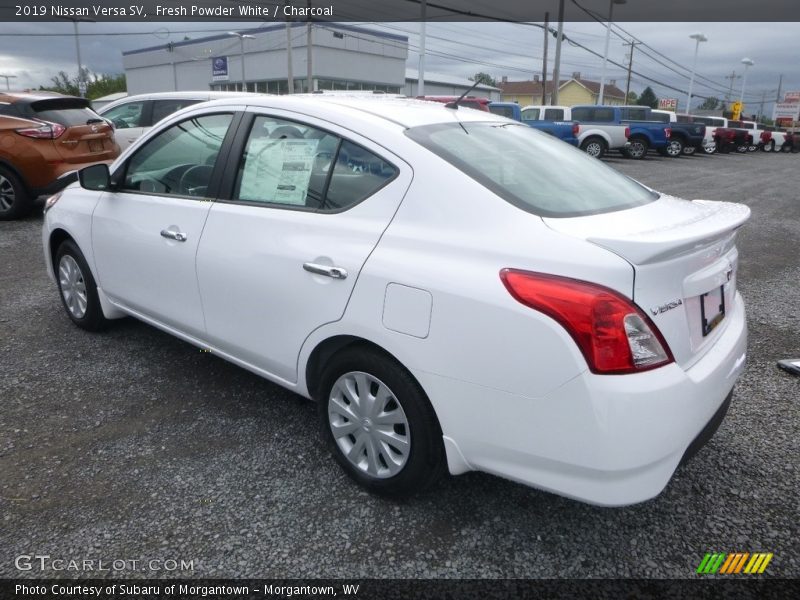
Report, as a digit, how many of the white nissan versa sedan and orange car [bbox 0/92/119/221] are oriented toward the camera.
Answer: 0

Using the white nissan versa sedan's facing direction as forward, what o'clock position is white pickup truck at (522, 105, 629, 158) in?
The white pickup truck is roughly at 2 o'clock from the white nissan versa sedan.

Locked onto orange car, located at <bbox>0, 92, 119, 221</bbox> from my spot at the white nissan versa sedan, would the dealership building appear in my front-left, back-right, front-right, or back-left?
front-right

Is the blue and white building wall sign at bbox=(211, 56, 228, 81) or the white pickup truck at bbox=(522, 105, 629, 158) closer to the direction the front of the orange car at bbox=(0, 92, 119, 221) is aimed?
the blue and white building wall sign

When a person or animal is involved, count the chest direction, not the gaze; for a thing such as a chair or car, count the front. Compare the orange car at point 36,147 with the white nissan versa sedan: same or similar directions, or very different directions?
same or similar directions

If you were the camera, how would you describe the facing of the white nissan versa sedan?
facing away from the viewer and to the left of the viewer

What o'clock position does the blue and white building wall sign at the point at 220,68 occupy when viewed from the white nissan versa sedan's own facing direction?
The blue and white building wall sign is roughly at 1 o'clock from the white nissan versa sedan.

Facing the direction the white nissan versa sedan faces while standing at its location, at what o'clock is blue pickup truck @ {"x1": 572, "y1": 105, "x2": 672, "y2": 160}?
The blue pickup truck is roughly at 2 o'clock from the white nissan versa sedan.

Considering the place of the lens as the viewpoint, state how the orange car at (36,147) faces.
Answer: facing away from the viewer and to the left of the viewer

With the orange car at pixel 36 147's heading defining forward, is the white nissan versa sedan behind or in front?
behind

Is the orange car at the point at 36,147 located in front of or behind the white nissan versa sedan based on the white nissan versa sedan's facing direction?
in front
